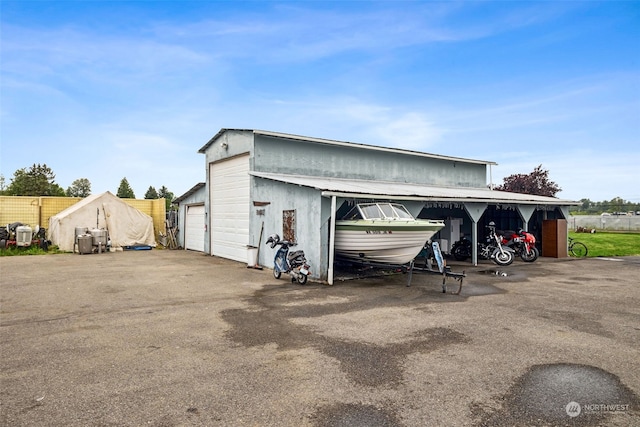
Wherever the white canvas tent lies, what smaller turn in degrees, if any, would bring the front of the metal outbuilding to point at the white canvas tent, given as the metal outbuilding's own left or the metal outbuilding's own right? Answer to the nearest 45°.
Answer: approximately 45° to the metal outbuilding's own right

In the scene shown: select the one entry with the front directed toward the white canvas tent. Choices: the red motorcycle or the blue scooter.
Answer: the blue scooter

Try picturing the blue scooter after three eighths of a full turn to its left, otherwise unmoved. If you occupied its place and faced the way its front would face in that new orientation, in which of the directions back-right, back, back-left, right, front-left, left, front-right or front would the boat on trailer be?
left

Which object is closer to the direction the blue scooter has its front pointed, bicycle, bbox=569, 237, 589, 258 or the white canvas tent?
the white canvas tent

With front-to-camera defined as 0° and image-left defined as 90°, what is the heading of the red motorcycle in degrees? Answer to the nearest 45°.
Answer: approximately 315°

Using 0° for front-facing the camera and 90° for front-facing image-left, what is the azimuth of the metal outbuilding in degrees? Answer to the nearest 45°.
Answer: approximately 45°

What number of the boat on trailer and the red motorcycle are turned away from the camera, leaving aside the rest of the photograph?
0

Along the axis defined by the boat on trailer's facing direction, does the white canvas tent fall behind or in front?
behind

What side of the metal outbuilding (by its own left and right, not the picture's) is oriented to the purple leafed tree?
back

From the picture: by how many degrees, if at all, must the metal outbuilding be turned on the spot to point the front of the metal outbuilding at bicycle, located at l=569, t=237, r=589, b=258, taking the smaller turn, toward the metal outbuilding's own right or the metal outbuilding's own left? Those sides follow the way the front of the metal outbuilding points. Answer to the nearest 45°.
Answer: approximately 135° to the metal outbuilding's own left

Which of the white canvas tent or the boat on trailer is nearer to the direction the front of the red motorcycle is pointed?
the boat on trailer

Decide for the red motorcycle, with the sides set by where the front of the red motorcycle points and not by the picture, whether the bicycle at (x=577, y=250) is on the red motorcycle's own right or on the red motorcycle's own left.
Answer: on the red motorcycle's own left

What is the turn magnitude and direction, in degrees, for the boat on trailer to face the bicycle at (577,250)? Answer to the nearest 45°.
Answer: approximately 90° to its left

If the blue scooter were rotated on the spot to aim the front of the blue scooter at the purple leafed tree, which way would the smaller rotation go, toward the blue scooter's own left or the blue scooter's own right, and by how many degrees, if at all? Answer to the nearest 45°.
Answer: approximately 90° to the blue scooter's own right

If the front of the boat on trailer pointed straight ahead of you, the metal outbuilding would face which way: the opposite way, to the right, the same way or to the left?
to the right

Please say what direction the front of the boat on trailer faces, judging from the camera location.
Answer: facing the viewer and to the right of the viewer
